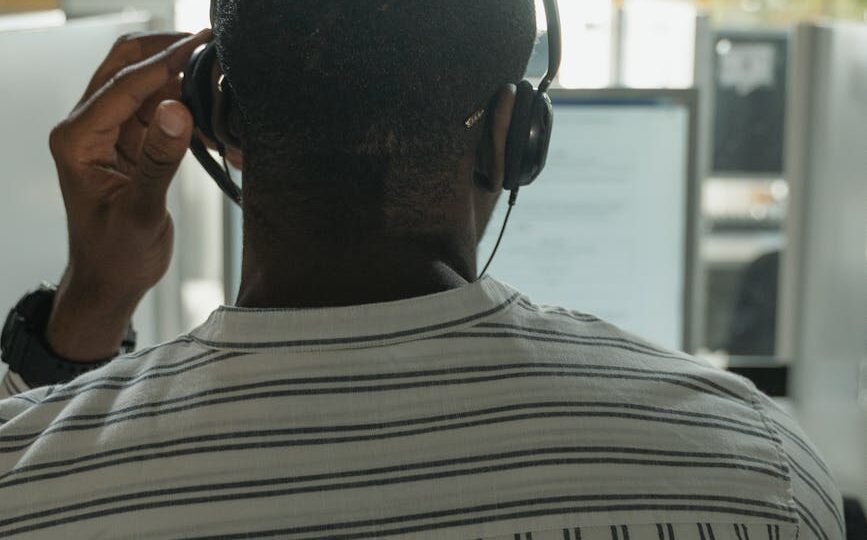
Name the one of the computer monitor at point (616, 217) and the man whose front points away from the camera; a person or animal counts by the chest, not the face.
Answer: the man

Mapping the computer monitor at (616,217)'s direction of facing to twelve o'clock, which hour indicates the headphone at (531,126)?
The headphone is roughly at 12 o'clock from the computer monitor.

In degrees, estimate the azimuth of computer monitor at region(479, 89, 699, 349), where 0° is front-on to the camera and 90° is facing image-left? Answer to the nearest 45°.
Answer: approximately 0°

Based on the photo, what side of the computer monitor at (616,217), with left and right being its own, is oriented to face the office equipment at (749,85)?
back

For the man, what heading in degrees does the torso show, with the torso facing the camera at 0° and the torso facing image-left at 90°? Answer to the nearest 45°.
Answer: approximately 180°

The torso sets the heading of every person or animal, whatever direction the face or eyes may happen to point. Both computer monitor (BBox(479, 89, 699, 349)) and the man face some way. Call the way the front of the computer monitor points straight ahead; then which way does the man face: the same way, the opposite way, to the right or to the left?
the opposite way

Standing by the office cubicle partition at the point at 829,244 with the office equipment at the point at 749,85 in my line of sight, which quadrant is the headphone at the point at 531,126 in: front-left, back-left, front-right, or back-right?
back-left

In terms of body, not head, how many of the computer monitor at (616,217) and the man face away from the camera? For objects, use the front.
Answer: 1

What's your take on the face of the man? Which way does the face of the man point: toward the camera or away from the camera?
away from the camera

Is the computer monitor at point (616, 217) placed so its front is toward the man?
yes
